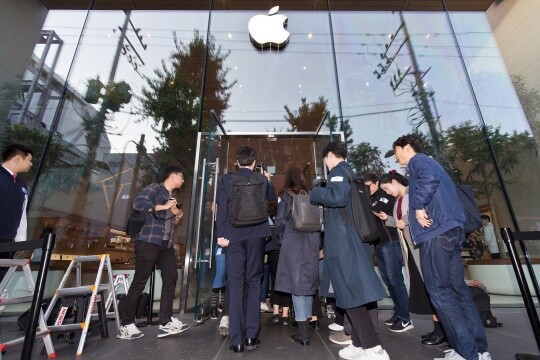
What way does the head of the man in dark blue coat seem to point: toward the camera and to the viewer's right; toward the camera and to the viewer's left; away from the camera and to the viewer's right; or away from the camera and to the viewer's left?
away from the camera and to the viewer's left

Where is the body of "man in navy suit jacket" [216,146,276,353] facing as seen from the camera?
away from the camera

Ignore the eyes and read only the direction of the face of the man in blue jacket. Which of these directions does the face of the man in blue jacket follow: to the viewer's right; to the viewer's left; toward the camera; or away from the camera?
to the viewer's left

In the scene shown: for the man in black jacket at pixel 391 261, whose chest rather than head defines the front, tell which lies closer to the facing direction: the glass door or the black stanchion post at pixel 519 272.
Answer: the glass door

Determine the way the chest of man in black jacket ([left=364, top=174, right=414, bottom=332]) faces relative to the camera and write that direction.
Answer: to the viewer's left

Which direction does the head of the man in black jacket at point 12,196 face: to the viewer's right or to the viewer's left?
to the viewer's right

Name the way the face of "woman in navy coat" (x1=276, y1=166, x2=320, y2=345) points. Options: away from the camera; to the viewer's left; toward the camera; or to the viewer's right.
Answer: away from the camera

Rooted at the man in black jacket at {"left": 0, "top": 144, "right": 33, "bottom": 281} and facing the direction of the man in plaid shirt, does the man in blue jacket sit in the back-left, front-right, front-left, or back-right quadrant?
front-right

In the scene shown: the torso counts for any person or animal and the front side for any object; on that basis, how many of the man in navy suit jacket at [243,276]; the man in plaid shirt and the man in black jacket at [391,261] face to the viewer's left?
1

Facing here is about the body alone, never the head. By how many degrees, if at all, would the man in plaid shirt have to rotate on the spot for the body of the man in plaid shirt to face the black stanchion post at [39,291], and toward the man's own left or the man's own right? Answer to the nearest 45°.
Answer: approximately 135° to the man's own right

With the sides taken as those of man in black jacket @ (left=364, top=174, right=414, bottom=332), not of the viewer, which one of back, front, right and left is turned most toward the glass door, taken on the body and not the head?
front
